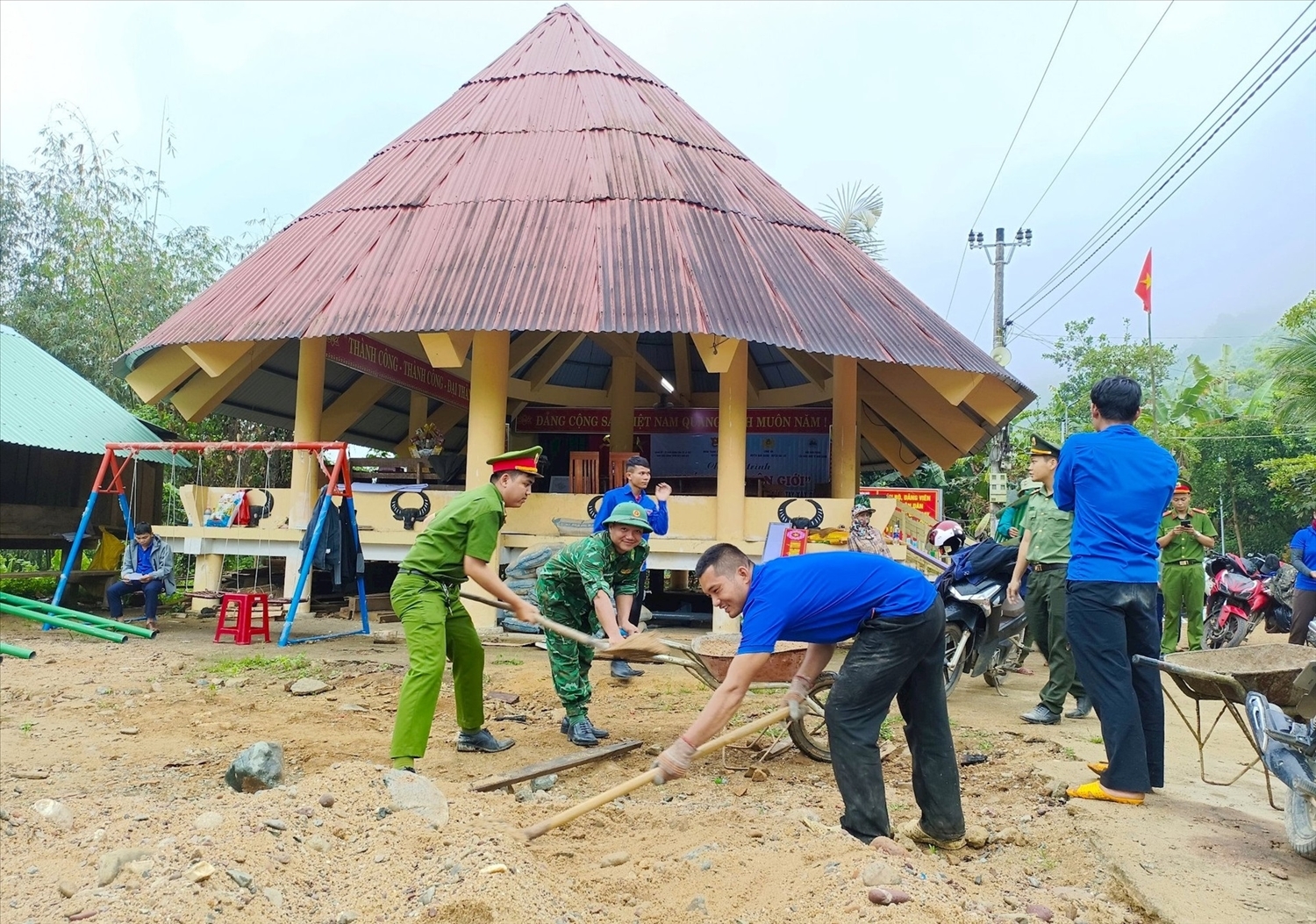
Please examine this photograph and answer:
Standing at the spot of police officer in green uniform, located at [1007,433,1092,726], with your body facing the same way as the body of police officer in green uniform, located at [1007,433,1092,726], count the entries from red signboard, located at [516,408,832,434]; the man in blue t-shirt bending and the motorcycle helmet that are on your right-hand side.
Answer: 2

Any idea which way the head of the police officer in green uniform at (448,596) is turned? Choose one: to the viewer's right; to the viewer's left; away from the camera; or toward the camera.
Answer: to the viewer's right

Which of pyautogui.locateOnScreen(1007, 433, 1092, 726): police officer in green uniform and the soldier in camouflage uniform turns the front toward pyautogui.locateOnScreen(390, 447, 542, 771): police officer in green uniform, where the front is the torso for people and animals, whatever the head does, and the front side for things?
pyautogui.locateOnScreen(1007, 433, 1092, 726): police officer in green uniform

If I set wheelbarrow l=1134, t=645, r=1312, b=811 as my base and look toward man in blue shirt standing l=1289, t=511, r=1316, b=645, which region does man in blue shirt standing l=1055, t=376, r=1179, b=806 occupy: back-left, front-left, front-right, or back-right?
back-left

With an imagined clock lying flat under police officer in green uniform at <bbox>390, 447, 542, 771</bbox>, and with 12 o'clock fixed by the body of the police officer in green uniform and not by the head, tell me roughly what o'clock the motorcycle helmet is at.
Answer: The motorcycle helmet is roughly at 11 o'clock from the police officer in green uniform.

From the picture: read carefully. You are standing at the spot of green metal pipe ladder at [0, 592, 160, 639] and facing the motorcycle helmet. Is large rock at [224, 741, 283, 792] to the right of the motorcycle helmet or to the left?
right

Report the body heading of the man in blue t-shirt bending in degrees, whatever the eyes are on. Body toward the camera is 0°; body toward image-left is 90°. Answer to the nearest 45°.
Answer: approximately 90°

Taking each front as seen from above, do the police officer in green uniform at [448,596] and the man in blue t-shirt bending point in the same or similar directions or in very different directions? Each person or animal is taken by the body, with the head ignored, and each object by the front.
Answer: very different directions

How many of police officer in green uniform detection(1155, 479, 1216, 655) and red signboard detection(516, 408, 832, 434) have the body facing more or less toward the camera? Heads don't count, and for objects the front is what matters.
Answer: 2

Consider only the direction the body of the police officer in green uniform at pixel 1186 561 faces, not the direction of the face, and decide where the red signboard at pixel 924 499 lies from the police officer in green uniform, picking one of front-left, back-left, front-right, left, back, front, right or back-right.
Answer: back-right

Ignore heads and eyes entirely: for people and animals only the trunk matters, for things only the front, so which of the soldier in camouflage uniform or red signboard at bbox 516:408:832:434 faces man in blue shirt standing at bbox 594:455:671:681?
the red signboard

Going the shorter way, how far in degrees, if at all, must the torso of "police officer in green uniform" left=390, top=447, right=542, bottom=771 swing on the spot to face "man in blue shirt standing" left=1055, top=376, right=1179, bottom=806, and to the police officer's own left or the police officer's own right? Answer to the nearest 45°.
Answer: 0° — they already face them

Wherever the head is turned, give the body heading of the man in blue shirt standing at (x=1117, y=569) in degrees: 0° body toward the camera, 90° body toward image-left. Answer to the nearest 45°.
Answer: approximately 135°

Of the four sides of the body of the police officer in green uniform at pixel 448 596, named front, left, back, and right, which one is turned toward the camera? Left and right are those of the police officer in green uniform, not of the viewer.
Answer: right
